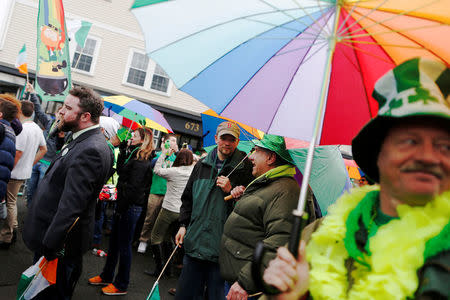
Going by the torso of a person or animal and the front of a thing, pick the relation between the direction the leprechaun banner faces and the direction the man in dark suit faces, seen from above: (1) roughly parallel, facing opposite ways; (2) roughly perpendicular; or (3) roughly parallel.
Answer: roughly perpendicular

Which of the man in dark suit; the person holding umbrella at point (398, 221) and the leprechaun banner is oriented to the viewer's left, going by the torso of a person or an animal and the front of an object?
the man in dark suit

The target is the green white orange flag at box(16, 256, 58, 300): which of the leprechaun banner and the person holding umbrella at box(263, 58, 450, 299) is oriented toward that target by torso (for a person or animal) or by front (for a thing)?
the leprechaun banner

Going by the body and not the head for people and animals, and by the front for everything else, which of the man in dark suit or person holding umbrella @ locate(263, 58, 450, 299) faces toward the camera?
the person holding umbrella

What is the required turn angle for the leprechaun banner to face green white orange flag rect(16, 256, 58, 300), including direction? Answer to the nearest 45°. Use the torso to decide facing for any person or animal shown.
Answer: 0° — it already faces it

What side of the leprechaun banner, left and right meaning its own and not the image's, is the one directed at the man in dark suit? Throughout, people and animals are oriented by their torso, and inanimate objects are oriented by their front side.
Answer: front

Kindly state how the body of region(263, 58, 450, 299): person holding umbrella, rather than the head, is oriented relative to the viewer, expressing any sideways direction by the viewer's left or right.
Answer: facing the viewer

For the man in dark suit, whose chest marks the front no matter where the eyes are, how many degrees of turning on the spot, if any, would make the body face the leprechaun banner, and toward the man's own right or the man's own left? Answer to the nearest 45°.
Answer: approximately 90° to the man's own right

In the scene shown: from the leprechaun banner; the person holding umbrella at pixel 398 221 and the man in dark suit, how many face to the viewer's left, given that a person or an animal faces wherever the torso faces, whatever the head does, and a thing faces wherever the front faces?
1
